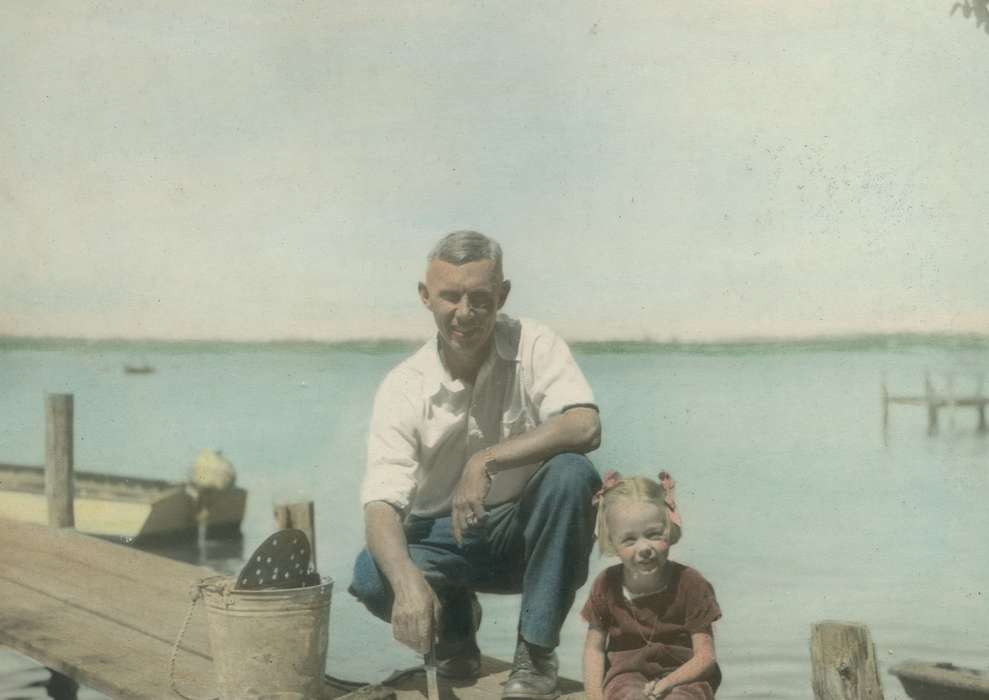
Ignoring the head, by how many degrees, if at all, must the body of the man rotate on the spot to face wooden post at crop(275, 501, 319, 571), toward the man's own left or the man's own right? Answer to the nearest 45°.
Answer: approximately 135° to the man's own right

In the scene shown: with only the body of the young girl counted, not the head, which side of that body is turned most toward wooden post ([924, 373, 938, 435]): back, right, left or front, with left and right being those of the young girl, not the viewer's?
back

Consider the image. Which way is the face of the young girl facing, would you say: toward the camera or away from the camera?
toward the camera

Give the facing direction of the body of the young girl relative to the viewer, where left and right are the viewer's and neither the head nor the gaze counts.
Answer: facing the viewer

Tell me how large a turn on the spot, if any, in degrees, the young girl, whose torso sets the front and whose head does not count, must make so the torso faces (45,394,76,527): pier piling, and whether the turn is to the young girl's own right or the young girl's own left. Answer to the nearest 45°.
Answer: approximately 135° to the young girl's own right

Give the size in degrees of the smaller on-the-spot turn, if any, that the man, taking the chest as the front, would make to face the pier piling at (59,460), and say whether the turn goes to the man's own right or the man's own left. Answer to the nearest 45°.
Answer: approximately 135° to the man's own right

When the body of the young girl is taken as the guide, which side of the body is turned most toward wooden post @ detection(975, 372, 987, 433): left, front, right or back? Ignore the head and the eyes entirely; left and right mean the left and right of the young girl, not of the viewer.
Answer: back

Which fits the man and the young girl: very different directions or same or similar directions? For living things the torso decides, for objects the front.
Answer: same or similar directions

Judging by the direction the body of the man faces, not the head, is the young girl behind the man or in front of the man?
in front

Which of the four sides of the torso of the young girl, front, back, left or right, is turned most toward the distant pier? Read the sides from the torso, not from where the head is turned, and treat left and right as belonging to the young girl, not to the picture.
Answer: back

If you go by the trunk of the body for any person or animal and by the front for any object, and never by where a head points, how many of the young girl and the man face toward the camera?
2

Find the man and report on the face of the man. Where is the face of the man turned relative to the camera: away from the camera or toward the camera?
toward the camera
